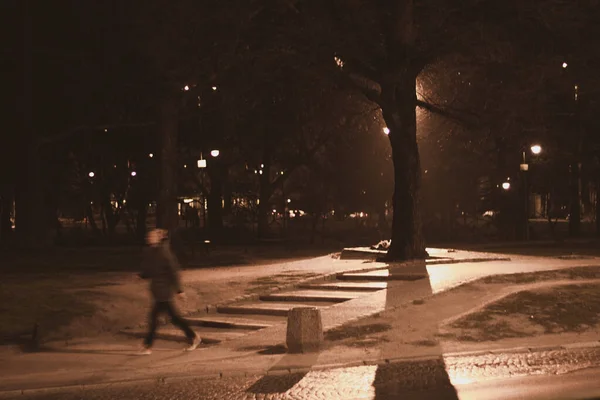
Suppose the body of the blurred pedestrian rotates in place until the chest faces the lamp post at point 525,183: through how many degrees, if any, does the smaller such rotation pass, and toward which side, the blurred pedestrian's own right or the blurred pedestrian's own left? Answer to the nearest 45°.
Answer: approximately 135° to the blurred pedestrian's own right

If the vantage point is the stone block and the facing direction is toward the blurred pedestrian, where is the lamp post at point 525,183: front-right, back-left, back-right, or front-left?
back-right

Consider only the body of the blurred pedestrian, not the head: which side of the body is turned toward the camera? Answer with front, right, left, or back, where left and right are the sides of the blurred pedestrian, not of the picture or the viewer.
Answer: left

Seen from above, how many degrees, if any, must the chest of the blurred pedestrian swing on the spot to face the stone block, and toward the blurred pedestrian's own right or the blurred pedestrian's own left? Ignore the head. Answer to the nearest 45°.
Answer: approximately 180°

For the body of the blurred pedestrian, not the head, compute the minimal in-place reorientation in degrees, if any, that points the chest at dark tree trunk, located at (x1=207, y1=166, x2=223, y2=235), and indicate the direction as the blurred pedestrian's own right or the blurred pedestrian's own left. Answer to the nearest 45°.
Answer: approximately 90° to the blurred pedestrian's own right

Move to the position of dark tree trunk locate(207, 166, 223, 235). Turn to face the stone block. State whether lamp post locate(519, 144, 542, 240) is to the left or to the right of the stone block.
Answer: left
